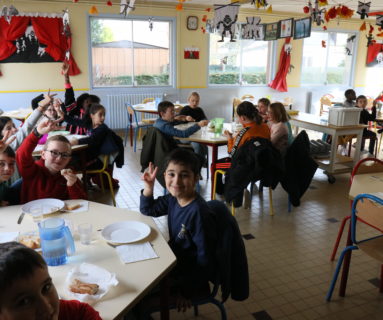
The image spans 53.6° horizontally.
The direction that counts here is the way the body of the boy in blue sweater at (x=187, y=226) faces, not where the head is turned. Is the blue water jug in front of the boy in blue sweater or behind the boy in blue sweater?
in front

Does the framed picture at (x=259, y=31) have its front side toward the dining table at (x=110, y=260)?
yes

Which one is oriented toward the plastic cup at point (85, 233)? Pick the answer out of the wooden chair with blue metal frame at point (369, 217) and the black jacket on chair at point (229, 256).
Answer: the black jacket on chair

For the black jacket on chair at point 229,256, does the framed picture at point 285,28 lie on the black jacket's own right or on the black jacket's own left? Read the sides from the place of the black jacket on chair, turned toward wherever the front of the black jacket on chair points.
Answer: on the black jacket's own right

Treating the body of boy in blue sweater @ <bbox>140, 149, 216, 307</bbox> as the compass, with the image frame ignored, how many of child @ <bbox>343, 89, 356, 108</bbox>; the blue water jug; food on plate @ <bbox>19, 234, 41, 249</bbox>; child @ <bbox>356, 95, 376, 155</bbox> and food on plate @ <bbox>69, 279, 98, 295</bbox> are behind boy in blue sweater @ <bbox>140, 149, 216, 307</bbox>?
2

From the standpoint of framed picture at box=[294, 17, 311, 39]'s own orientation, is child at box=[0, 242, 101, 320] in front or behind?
in front

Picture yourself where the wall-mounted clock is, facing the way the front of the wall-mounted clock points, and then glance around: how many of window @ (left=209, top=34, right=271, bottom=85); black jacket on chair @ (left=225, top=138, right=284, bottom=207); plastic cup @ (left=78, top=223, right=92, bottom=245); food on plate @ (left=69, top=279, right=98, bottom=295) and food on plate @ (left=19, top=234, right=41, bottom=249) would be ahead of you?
4
